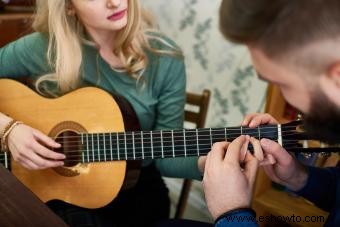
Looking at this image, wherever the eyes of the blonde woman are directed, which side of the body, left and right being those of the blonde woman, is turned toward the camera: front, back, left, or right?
front

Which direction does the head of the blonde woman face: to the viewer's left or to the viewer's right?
to the viewer's right
